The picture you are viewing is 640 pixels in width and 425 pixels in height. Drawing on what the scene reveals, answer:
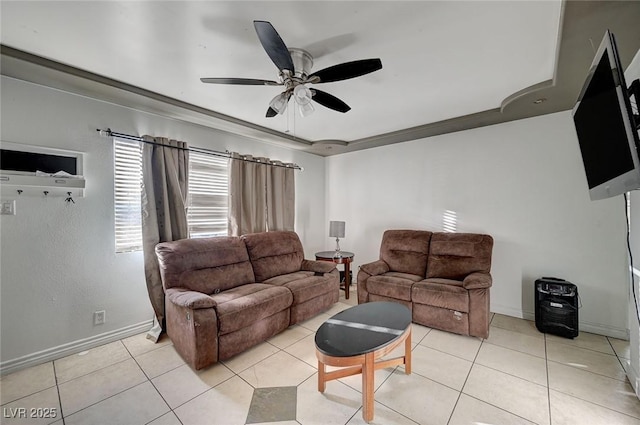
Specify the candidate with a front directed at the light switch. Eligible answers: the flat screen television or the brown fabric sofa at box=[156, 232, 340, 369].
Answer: the flat screen television

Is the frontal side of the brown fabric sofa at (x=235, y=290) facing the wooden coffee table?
yes

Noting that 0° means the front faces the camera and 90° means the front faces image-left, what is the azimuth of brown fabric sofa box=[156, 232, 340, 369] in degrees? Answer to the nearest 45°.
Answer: approximately 315°

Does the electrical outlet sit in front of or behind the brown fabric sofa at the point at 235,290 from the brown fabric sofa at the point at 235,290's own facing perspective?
behind

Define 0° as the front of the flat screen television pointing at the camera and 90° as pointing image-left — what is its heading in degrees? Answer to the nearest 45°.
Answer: approximately 45°

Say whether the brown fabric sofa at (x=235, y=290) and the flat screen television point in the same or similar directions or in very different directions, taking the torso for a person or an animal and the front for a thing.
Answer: very different directions

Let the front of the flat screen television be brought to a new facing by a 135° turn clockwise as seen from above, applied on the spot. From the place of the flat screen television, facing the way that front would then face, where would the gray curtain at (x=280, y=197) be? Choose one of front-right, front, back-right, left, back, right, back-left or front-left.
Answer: left

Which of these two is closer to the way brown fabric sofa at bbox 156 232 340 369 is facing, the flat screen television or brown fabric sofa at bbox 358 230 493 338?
the flat screen television

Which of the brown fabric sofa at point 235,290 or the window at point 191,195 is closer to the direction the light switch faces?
the brown fabric sofa

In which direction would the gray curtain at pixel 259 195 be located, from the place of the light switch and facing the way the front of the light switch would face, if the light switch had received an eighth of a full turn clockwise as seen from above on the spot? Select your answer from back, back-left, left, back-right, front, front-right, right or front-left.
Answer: back-left

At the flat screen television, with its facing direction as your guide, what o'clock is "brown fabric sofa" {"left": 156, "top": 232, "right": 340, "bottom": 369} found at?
The brown fabric sofa is roughly at 1 o'clock from the flat screen television.

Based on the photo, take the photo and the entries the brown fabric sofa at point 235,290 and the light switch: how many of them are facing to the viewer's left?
0

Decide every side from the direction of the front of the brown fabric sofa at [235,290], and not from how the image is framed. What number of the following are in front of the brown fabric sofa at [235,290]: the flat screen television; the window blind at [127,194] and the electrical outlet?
1

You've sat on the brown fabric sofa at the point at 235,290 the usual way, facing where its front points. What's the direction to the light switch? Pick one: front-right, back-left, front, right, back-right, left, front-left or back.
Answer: back-right
